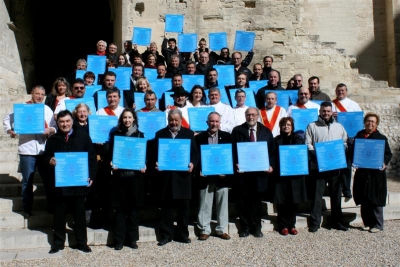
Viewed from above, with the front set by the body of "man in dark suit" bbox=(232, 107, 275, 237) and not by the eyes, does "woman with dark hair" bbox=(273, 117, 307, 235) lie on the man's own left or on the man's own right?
on the man's own left

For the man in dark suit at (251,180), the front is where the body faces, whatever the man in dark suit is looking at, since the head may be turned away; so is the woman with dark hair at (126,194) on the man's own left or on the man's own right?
on the man's own right

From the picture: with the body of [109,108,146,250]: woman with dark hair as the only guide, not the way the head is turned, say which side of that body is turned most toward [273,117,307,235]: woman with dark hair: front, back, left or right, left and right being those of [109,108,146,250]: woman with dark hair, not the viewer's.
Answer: left

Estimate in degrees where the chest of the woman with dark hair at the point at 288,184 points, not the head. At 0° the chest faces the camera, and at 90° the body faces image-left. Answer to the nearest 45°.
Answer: approximately 0°

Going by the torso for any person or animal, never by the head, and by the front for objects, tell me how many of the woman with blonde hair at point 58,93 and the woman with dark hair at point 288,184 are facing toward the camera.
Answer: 2
